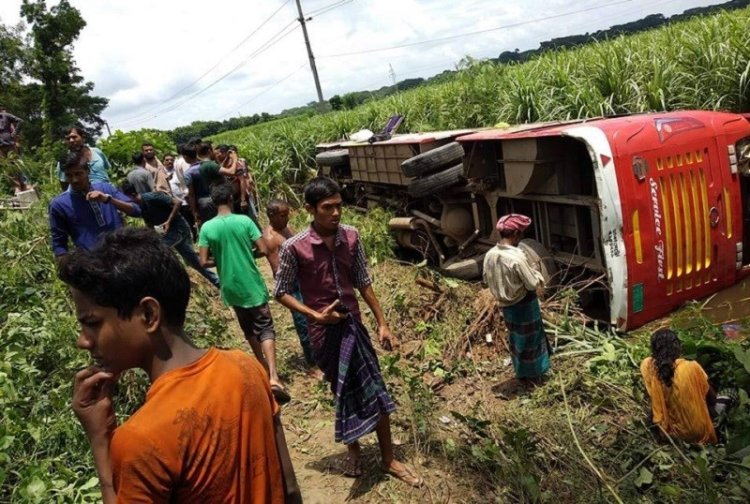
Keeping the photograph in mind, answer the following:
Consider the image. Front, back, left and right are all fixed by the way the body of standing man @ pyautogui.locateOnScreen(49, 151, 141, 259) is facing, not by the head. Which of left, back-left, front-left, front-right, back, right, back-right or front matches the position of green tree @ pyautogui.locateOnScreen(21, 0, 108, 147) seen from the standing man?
back

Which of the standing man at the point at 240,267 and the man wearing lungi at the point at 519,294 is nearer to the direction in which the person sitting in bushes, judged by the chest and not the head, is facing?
the man wearing lungi

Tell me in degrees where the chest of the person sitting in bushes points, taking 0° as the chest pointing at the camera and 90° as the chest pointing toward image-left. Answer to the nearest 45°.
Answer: approximately 180°

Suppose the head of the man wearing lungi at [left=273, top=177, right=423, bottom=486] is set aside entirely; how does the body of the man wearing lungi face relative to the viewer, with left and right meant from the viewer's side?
facing the viewer and to the right of the viewer

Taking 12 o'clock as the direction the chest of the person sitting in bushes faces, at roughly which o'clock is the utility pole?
The utility pole is roughly at 11 o'clock from the person sitting in bushes.

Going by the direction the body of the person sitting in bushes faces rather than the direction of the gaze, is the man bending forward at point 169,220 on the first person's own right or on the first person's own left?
on the first person's own left

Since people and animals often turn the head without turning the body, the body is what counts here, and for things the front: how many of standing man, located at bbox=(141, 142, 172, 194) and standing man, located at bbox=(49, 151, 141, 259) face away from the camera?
0

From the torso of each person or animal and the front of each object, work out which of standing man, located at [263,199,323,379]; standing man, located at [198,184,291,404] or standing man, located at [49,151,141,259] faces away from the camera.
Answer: standing man, located at [198,184,291,404]

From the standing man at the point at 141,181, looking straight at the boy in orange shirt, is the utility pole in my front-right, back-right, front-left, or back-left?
back-left

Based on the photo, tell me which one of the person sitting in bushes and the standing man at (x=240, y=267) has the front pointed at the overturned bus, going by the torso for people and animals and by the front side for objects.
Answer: the person sitting in bushes

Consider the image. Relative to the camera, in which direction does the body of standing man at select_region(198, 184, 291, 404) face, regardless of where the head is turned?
away from the camera

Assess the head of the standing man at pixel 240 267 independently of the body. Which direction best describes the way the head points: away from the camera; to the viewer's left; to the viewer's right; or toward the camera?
away from the camera
